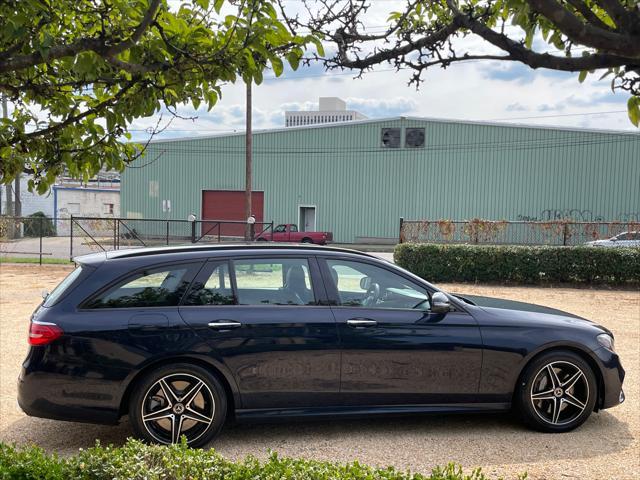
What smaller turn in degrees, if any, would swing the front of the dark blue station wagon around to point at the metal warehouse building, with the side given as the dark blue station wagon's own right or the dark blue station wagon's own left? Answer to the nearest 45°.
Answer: approximately 90° to the dark blue station wagon's own left

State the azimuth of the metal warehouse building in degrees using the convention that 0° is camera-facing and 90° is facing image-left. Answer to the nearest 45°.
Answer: approximately 0°

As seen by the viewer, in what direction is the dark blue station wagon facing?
to the viewer's right

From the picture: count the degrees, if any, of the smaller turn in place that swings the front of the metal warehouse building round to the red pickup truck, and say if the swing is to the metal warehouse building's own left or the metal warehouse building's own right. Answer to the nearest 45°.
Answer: approximately 45° to the metal warehouse building's own right

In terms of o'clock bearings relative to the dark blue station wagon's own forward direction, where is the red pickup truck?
The red pickup truck is roughly at 9 o'clock from the dark blue station wagon.

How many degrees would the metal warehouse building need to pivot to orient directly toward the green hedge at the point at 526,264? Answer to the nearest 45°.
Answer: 0° — it already faces it

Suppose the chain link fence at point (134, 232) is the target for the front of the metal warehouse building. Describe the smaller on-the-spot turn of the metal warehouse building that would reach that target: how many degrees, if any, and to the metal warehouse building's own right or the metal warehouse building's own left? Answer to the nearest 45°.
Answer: approximately 45° to the metal warehouse building's own right

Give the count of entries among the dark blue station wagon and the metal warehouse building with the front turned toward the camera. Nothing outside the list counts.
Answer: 1

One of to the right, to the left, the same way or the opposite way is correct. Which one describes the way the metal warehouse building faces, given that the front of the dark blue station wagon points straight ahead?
to the right

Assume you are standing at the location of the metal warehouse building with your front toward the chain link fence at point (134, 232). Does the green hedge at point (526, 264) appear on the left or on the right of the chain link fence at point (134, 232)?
left

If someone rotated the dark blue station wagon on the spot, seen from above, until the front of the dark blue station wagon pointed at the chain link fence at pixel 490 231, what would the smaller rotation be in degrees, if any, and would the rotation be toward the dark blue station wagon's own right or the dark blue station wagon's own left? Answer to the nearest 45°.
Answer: approximately 90° to the dark blue station wagon's own left
